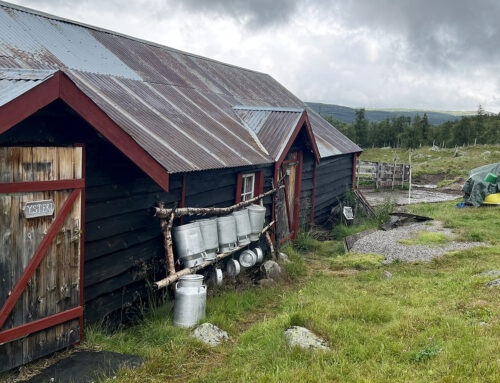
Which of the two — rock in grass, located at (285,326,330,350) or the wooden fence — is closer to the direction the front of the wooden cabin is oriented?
the rock in grass

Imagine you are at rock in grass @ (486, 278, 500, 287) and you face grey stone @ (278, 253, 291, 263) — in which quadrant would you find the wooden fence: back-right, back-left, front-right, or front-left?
front-right

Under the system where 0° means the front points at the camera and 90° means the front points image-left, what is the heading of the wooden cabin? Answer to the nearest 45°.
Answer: approximately 315°

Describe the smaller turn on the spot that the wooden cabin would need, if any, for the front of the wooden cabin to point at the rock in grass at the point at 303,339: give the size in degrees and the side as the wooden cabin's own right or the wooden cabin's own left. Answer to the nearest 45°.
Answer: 0° — it already faces it

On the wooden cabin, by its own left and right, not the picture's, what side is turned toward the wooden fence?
left

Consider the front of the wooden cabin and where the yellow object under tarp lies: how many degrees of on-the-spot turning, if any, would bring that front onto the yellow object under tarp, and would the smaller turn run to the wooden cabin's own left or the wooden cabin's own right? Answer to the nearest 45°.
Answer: approximately 90° to the wooden cabin's own left

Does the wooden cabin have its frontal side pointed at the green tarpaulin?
no

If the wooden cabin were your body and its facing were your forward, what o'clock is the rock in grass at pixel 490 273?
The rock in grass is roughly at 10 o'clock from the wooden cabin.
